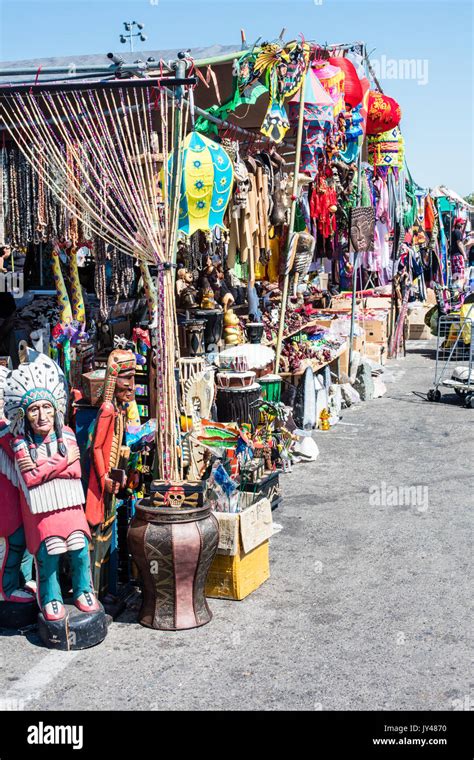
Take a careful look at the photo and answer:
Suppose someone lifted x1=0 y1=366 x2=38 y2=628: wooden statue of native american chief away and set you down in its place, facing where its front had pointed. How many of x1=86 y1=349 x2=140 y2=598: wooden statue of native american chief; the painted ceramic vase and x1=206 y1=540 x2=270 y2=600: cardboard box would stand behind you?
0

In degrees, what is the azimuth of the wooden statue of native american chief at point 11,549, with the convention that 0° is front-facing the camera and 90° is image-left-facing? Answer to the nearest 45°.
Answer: approximately 315°

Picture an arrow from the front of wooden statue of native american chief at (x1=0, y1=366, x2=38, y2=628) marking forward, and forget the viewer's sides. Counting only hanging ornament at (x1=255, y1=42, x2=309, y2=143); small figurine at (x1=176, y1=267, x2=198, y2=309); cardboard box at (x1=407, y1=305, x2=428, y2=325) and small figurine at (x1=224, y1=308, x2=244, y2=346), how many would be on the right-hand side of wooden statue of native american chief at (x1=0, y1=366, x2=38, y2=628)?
0

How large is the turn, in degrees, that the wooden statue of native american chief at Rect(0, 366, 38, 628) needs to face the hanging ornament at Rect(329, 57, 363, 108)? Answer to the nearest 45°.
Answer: approximately 90° to its left

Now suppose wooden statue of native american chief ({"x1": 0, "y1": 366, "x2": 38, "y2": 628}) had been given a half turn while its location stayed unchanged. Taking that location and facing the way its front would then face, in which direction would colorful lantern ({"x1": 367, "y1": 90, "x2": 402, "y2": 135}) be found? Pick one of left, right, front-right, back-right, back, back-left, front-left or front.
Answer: right

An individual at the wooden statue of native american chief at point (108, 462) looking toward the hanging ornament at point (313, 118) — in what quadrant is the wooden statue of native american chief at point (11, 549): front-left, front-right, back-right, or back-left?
back-left

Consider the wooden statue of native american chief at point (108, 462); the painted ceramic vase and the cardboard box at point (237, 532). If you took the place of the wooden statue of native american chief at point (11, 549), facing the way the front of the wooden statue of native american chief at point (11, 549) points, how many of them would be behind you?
0

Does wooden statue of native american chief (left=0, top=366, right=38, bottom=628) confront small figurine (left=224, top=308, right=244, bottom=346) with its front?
no

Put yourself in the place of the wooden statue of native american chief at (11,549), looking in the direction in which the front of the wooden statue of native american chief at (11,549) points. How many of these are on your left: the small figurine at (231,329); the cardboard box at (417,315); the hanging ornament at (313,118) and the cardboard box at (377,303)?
4

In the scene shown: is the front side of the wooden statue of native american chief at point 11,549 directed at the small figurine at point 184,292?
no

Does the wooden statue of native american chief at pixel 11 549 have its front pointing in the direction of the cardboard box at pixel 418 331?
no

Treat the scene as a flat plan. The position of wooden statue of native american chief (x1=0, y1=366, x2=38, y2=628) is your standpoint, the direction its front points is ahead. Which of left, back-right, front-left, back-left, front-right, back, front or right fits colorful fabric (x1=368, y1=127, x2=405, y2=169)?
left

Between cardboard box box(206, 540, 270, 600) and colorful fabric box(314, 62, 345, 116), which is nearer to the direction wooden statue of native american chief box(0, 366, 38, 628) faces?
the cardboard box

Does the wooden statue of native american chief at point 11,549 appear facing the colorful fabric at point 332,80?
no
